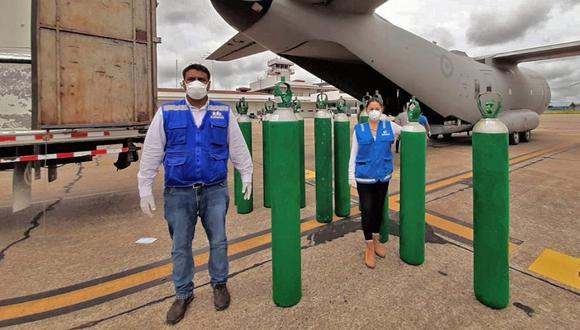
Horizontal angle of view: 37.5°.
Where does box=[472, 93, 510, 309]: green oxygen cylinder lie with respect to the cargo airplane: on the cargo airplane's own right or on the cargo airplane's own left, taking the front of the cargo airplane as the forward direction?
on the cargo airplane's own right

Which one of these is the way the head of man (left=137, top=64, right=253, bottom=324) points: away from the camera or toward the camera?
toward the camera

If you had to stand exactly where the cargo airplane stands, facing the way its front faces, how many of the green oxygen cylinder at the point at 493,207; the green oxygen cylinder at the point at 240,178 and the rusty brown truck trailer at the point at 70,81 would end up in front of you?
0

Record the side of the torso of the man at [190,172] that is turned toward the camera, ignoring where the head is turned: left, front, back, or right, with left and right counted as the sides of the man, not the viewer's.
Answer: front

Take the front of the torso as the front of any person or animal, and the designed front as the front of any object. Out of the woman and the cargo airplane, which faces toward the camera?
the woman

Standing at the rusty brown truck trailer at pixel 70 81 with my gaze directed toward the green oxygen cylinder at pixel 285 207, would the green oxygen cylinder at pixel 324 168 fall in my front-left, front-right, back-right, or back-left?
front-left

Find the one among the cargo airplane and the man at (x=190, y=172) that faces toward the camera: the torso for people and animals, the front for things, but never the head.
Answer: the man

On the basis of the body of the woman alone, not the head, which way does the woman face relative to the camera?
toward the camera

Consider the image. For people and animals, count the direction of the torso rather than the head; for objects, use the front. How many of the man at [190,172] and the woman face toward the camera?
2

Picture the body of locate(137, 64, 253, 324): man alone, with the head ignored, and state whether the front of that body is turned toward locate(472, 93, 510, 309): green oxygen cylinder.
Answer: no

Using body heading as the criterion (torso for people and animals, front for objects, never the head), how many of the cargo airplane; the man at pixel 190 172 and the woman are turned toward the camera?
2

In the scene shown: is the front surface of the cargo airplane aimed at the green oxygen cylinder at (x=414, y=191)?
no
